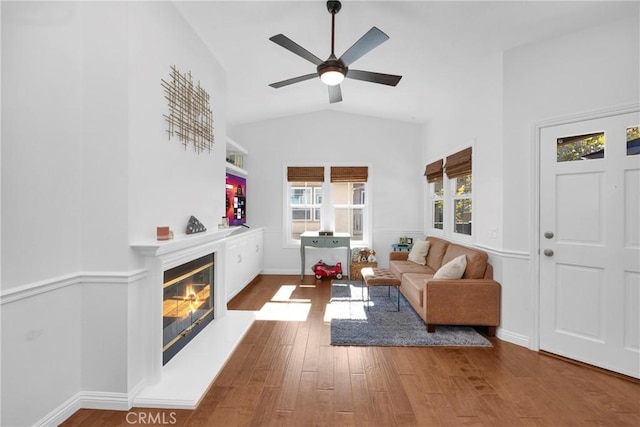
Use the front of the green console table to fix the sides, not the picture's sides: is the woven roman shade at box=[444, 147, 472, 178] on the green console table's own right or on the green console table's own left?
on the green console table's own left

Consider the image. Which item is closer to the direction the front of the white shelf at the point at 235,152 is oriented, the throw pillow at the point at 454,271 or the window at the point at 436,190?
the window

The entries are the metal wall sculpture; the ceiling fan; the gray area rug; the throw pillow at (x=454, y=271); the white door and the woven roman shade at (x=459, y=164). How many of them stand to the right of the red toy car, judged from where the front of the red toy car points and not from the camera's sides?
0

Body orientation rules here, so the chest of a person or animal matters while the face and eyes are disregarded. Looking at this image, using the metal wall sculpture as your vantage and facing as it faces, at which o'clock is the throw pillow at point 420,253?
The throw pillow is roughly at 10 o'clock from the metal wall sculpture.

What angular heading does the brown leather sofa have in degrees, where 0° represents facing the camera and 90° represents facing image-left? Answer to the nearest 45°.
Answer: approximately 90°

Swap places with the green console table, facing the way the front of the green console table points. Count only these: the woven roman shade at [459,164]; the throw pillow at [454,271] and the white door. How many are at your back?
0

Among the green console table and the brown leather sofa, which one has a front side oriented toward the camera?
the green console table

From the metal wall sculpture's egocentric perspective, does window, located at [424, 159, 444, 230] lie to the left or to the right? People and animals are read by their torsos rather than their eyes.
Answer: on its left

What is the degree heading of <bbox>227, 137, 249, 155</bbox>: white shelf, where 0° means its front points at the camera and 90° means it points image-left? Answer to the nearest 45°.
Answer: approximately 270°

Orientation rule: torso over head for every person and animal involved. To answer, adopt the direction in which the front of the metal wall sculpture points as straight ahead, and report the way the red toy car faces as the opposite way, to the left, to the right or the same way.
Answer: the opposite way

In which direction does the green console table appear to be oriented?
toward the camera

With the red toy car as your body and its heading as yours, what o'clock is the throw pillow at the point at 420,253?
The throw pillow is roughly at 7 o'clock from the red toy car.

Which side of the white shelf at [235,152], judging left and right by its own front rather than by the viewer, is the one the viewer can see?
right

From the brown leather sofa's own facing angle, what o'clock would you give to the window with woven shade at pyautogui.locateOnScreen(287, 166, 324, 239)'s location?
The window with woven shade is roughly at 1 o'clock from the brown leather sofa.

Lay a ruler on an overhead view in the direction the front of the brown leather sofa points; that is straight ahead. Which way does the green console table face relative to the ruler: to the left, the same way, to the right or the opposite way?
to the left

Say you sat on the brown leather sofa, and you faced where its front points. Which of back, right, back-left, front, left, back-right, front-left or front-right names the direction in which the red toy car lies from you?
front-right

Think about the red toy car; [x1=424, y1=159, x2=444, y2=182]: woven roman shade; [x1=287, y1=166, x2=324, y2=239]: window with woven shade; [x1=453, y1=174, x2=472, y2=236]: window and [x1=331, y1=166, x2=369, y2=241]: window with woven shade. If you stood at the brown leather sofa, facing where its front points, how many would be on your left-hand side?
0

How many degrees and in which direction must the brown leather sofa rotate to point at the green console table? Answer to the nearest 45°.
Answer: approximately 45° to its right
